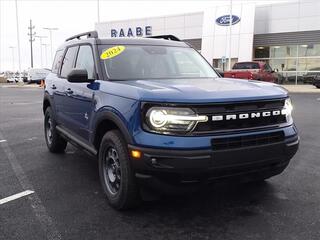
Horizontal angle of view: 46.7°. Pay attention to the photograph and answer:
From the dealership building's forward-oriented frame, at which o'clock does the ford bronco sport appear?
The ford bronco sport is roughly at 11 o'clock from the dealership building.

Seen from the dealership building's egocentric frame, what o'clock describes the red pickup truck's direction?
The red pickup truck is roughly at 11 o'clock from the dealership building.

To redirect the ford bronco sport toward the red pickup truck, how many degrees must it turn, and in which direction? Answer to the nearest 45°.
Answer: approximately 135° to its left

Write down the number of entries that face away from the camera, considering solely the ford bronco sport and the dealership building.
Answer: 0

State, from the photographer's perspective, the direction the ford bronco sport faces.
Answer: facing the viewer and to the right of the viewer

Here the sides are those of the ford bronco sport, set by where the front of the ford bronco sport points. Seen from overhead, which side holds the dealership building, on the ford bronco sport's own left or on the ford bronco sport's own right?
on the ford bronco sport's own left

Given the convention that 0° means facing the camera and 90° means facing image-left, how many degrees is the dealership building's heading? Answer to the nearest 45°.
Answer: approximately 45°
